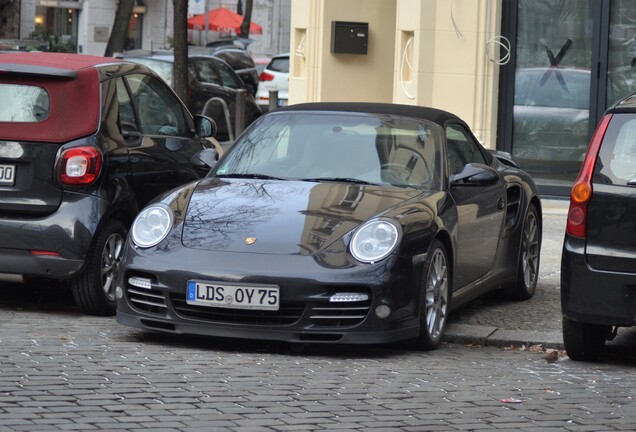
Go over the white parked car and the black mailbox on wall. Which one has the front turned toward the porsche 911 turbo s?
the black mailbox on wall

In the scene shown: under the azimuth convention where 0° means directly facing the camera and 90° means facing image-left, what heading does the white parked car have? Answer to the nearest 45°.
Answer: approximately 180°

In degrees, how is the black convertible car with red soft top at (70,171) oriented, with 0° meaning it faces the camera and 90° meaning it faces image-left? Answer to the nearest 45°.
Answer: approximately 225°

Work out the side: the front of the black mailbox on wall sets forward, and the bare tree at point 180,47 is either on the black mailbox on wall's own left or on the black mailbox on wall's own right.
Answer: on the black mailbox on wall's own right

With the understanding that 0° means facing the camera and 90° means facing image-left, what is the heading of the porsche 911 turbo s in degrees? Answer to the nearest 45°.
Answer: approximately 45°

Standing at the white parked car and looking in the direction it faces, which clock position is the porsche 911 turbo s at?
The porsche 911 turbo s is roughly at 6 o'clock from the white parked car.

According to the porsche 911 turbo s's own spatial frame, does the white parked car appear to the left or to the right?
on its right

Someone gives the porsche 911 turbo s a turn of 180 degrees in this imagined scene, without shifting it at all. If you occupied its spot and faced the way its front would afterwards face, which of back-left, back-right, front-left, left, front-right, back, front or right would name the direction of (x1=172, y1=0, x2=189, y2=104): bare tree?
front-left

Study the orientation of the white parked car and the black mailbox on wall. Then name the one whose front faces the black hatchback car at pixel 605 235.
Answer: the black mailbox on wall
